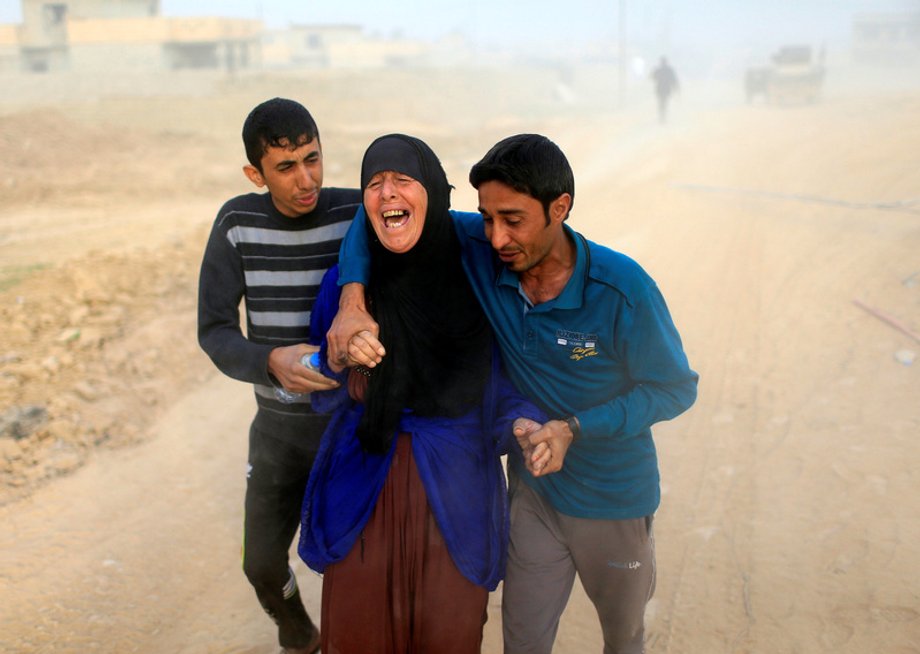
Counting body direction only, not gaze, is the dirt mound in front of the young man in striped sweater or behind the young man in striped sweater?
behind

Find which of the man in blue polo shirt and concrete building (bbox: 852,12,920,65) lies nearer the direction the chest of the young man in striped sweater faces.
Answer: the man in blue polo shirt

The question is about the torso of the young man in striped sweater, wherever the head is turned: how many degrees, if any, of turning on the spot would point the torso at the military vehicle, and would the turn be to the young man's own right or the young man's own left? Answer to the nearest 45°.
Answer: approximately 90° to the young man's own left

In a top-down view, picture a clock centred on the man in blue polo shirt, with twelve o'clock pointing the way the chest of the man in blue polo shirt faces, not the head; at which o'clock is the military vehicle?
The military vehicle is roughly at 5 o'clock from the man in blue polo shirt.

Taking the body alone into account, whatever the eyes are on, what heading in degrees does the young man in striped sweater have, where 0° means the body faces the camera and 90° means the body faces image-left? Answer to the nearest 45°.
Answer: approximately 315°

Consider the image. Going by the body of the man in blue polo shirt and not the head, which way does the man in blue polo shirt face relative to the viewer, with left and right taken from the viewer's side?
facing the viewer and to the left of the viewer

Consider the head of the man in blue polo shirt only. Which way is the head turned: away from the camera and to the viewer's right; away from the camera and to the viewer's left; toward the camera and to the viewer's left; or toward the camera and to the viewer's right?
toward the camera and to the viewer's left

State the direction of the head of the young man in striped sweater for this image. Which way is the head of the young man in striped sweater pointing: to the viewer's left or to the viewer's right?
to the viewer's right

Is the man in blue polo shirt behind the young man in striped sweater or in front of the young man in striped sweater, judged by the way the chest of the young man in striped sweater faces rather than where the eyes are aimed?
in front
